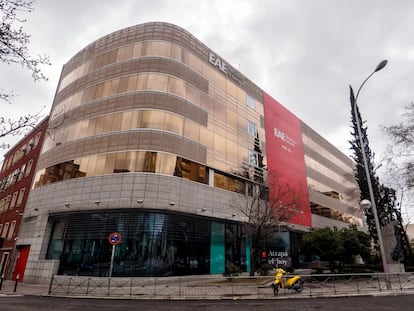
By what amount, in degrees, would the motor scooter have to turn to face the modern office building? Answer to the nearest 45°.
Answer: approximately 45° to its right
